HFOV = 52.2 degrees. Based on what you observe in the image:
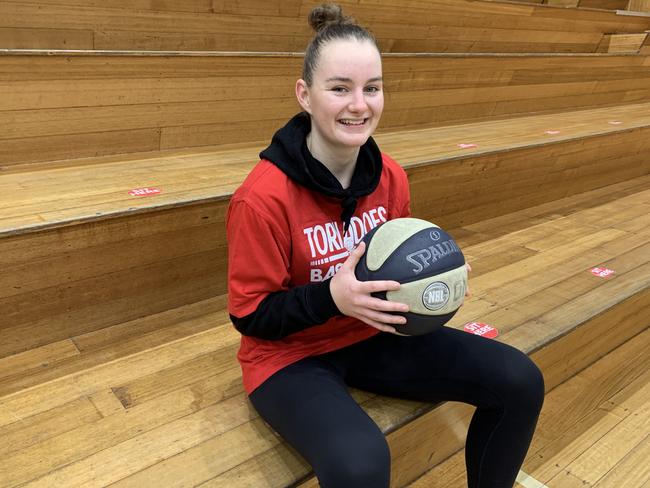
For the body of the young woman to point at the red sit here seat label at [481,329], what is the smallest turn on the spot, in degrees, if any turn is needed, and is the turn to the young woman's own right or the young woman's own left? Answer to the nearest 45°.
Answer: approximately 90° to the young woman's own left

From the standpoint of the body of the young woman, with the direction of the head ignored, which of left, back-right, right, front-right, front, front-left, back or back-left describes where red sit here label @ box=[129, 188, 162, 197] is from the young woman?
back

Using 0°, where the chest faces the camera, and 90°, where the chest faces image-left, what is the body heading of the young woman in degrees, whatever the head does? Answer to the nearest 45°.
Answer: approximately 315°
